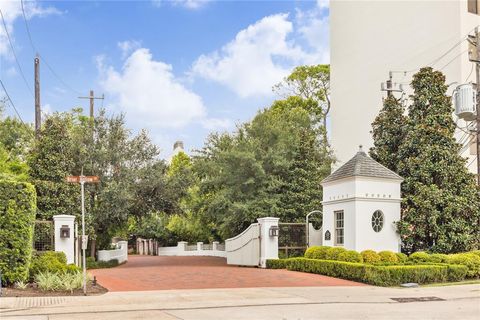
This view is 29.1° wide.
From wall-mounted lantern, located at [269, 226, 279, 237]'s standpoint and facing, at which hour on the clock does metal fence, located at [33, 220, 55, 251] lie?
The metal fence is roughly at 2 o'clock from the wall-mounted lantern.

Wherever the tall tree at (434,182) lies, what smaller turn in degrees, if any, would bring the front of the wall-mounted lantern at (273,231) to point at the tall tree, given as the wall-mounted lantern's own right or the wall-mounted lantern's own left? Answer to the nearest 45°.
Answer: approximately 90° to the wall-mounted lantern's own left

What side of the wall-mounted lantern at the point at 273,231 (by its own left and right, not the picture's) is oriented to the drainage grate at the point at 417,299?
front

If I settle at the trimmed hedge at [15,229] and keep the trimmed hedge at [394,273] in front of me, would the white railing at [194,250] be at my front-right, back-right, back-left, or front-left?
front-left

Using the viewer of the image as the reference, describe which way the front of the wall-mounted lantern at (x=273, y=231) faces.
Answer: facing the viewer

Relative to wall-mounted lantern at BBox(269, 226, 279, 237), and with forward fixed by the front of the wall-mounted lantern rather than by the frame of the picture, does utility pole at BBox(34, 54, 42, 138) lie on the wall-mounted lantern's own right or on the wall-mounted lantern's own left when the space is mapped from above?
on the wall-mounted lantern's own right

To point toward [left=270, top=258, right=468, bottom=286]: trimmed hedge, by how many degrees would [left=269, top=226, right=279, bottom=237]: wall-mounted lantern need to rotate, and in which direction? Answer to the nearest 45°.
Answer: approximately 45° to its left

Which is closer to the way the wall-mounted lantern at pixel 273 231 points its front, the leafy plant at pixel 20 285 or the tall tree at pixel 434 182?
the leafy plant

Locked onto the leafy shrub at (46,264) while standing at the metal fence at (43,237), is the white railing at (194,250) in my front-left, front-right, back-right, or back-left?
back-left

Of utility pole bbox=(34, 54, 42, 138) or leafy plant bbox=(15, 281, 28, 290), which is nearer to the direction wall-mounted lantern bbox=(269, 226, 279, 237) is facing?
the leafy plant

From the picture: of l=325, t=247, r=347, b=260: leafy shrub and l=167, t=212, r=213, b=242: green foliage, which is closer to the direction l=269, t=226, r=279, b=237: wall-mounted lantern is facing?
the leafy shrub

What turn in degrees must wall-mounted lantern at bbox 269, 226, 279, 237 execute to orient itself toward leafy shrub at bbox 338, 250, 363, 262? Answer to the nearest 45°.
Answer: approximately 45° to its left

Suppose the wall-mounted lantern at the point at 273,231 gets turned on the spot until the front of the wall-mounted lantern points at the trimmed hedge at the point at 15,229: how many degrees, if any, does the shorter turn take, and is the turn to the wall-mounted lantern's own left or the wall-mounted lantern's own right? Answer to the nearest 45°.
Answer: approximately 45° to the wall-mounted lantern's own right
